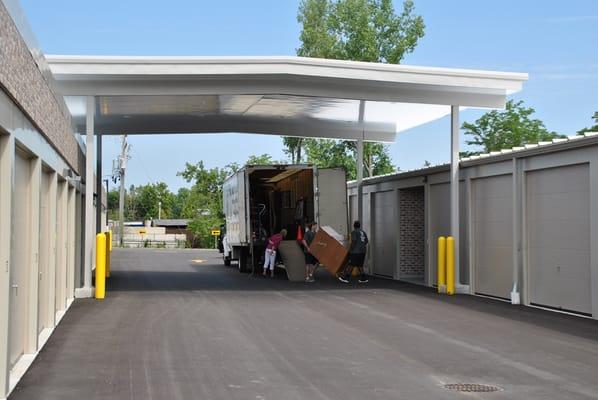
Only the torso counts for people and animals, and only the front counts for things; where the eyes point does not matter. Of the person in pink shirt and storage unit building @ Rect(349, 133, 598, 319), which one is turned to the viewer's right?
the person in pink shirt

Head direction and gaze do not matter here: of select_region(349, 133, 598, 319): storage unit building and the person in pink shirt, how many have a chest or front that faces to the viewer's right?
1

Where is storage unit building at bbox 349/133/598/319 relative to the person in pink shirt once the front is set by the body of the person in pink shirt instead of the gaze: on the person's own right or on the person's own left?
on the person's own right

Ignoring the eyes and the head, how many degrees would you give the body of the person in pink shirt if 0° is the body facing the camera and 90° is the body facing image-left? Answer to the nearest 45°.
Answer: approximately 270°

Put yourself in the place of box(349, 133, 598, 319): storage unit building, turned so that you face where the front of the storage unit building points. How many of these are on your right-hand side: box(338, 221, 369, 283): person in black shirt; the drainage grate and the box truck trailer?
2

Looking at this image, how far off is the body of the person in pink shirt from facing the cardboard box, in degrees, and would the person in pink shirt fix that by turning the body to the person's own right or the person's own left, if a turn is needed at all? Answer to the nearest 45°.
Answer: approximately 45° to the person's own right

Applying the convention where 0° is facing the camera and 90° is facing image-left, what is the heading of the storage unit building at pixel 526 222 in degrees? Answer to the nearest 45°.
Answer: approximately 45°

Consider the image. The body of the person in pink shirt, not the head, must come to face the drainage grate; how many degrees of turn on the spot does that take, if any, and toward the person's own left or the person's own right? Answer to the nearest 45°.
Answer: approximately 90° to the person's own right
